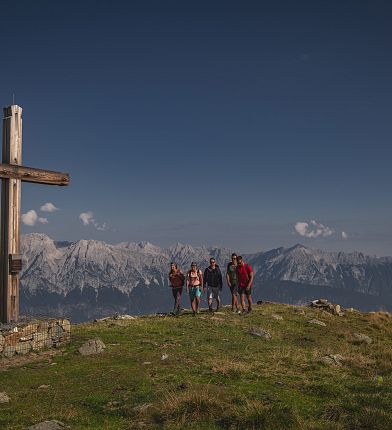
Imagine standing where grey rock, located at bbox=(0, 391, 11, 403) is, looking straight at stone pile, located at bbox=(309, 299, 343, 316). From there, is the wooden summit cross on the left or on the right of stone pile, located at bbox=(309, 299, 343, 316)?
left

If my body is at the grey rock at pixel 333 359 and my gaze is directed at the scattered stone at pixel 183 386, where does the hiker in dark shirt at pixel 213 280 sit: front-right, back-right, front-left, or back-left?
back-right

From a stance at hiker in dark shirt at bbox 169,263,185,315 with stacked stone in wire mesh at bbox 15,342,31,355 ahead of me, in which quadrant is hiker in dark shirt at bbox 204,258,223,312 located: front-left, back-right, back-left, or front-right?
back-left

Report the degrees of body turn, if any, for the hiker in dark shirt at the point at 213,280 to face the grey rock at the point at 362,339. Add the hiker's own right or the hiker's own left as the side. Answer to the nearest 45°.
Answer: approximately 45° to the hiker's own left

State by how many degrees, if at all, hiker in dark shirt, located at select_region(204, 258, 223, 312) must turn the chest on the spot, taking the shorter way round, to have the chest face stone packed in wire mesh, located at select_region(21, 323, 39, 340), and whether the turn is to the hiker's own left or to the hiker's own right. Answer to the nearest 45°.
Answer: approximately 45° to the hiker's own right

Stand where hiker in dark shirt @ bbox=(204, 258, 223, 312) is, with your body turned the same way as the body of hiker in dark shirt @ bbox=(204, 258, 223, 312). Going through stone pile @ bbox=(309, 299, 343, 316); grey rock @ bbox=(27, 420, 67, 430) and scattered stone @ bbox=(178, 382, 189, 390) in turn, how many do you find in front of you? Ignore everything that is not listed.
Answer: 2

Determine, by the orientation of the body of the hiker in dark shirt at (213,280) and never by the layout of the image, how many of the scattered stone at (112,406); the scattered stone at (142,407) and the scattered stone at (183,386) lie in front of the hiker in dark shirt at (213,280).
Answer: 3

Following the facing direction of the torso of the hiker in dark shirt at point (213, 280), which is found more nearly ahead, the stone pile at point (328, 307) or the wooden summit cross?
the wooden summit cross

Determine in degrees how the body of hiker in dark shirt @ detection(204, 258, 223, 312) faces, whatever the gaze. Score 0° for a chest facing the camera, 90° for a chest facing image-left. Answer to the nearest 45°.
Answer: approximately 0°

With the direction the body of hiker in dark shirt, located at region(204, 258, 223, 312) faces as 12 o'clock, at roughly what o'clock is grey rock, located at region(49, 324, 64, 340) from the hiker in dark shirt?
The grey rock is roughly at 1 o'clock from the hiker in dark shirt.

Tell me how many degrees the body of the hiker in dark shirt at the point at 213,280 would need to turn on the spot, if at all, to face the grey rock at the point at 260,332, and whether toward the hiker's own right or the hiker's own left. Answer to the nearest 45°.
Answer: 0° — they already face it

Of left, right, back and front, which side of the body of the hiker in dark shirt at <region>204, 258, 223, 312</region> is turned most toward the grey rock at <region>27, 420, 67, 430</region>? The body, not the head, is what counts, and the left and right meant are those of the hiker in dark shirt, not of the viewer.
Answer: front

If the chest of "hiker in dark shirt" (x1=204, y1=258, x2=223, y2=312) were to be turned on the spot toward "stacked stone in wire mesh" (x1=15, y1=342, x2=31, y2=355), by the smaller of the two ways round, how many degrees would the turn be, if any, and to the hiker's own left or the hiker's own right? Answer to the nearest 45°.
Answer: approximately 45° to the hiker's own right

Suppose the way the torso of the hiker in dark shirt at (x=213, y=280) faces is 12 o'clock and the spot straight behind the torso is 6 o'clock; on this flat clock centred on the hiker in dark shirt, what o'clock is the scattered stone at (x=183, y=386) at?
The scattered stone is roughly at 12 o'clock from the hiker in dark shirt.

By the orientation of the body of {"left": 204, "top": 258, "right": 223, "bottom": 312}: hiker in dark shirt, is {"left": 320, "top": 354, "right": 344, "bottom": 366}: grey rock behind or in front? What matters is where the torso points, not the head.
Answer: in front

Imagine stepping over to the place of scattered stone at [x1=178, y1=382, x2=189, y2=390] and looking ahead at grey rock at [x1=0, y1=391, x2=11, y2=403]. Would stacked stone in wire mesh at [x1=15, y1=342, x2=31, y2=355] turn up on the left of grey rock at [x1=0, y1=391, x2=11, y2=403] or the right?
right

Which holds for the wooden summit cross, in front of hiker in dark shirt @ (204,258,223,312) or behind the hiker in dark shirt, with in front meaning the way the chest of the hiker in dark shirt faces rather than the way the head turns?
in front

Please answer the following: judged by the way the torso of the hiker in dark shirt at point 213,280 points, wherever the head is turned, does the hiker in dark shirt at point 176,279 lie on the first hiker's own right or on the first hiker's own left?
on the first hiker's own right

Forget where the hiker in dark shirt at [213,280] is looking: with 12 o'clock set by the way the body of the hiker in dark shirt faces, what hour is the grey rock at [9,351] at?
The grey rock is roughly at 1 o'clock from the hiker in dark shirt.
